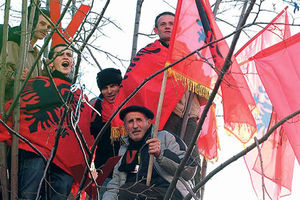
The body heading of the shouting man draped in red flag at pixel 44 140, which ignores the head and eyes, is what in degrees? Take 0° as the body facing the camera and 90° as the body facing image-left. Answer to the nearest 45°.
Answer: approximately 315°

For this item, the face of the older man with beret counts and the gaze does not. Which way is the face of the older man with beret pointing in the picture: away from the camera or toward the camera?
toward the camera

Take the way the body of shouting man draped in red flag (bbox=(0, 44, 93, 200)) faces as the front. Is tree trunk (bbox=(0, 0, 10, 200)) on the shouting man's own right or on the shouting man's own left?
on the shouting man's own right

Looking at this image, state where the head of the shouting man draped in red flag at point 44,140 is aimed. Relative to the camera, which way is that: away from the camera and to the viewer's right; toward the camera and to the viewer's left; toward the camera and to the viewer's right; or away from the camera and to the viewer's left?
toward the camera and to the viewer's right

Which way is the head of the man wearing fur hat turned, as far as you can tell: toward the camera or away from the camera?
toward the camera
